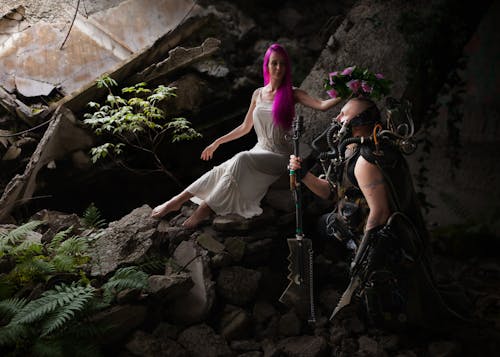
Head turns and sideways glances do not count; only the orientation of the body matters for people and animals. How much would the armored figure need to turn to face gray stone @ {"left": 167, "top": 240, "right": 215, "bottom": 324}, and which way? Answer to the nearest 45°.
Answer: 0° — it already faces it

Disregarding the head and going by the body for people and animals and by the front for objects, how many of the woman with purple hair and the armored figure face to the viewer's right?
0

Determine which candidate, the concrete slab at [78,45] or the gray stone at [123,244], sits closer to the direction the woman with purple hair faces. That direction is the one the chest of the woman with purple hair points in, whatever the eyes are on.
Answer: the gray stone

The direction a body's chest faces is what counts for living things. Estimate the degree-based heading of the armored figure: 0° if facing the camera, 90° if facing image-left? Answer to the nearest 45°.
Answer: approximately 90°

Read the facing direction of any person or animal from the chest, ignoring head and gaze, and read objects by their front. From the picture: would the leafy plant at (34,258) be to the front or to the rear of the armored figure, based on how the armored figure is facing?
to the front

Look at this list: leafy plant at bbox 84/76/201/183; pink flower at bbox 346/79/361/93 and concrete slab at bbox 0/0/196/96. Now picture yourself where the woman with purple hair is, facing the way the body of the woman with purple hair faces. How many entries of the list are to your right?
2

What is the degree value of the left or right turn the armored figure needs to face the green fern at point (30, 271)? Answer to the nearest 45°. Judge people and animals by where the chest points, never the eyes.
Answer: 0° — it already faces it

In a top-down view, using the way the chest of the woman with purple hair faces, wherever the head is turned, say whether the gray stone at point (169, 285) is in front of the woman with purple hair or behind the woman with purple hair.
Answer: in front

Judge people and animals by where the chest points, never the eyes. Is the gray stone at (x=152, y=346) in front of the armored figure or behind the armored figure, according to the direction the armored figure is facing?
in front

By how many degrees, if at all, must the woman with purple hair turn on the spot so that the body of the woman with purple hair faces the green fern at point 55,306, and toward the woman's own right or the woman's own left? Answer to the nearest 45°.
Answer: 0° — they already face it

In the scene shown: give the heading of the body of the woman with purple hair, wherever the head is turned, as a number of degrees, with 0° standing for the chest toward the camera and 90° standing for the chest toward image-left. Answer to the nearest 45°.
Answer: approximately 45°

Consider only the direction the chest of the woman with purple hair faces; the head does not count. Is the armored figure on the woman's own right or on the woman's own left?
on the woman's own left
